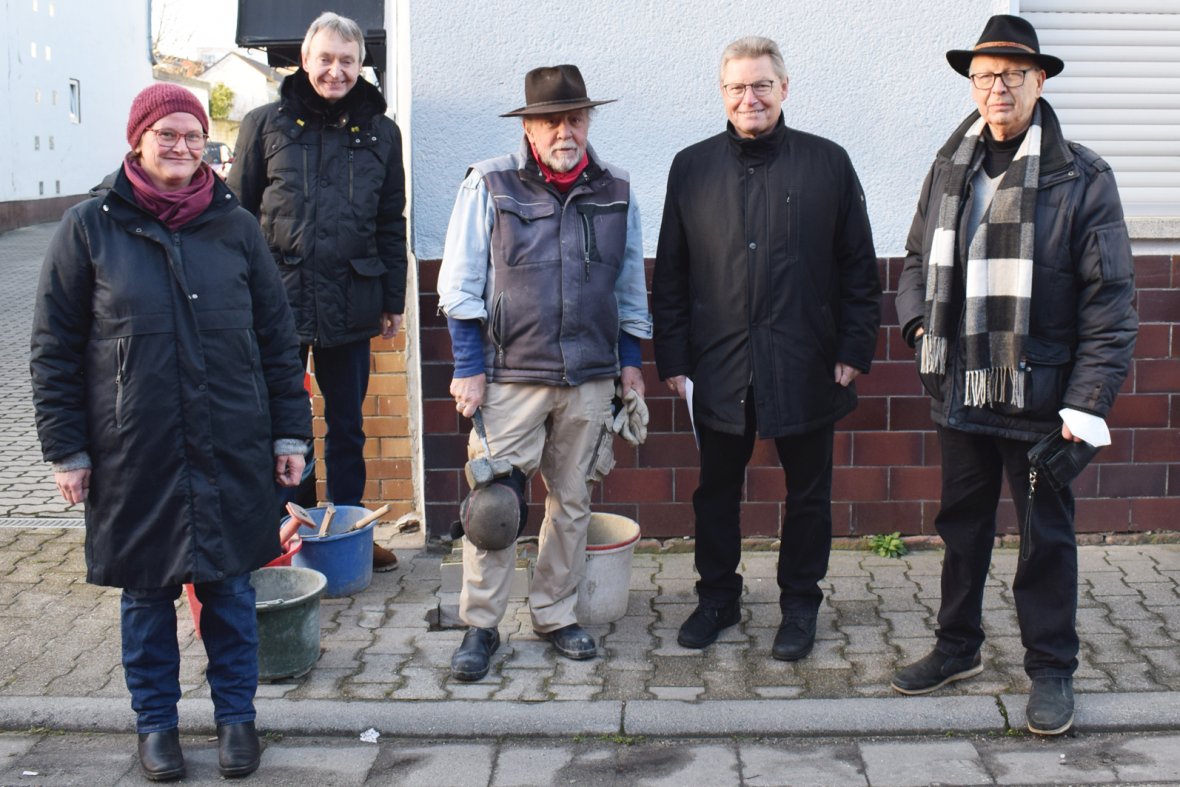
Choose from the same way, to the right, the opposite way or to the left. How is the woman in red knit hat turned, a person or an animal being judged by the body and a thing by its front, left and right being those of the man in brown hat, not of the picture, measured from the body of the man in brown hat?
the same way

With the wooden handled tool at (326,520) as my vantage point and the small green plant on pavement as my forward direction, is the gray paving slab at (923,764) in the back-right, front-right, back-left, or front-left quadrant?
front-right

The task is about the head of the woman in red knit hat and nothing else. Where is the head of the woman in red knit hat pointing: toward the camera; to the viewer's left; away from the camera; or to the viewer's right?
toward the camera

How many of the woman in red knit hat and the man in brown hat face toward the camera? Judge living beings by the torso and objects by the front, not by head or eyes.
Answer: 2

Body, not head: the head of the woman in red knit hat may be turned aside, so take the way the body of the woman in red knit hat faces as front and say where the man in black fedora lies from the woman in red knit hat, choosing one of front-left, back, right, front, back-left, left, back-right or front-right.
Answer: left

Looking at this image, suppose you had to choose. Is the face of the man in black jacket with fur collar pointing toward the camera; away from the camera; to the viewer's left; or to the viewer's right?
toward the camera

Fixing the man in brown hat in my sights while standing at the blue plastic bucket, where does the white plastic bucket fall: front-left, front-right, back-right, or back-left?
front-left

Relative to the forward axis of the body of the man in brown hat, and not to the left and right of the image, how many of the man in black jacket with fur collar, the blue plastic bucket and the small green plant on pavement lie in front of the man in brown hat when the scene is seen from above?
0

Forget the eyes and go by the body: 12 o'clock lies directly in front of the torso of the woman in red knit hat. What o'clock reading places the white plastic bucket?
The white plastic bucket is roughly at 8 o'clock from the woman in red knit hat.

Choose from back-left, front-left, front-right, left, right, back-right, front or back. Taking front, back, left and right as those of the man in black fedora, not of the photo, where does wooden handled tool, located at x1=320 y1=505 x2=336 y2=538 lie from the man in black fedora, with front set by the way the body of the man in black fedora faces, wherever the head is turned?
front-right

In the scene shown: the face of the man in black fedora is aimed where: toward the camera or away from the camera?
toward the camera

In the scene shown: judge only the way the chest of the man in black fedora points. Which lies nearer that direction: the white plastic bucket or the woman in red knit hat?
the woman in red knit hat

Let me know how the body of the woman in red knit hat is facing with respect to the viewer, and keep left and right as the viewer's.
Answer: facing the viewer

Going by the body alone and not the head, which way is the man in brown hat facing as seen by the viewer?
toward the camera
